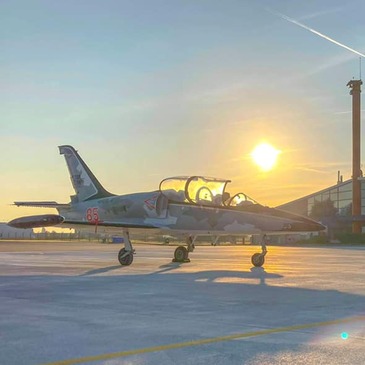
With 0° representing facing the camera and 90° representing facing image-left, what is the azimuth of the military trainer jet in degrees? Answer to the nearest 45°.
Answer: approximately 315°
